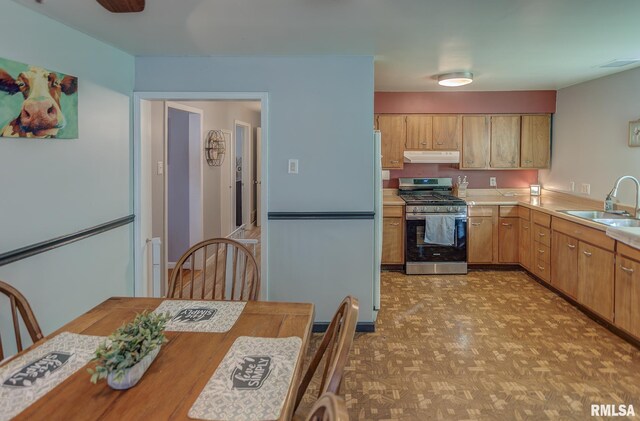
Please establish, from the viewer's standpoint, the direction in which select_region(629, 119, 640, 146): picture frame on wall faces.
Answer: facing the viewer and to the left of the viewer

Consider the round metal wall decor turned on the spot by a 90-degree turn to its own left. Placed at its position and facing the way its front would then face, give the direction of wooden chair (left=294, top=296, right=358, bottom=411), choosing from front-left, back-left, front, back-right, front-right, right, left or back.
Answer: back-right

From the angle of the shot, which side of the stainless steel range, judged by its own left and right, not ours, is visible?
front

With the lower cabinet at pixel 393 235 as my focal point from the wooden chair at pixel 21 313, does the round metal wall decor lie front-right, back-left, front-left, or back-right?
front-left

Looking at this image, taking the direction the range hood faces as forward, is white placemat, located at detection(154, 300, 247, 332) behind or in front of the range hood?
in front

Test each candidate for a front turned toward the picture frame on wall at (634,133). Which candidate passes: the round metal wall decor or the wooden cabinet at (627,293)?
the round metal wall decor

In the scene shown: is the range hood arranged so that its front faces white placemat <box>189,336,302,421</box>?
yes

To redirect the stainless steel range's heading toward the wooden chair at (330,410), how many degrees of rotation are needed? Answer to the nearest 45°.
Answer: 0° — it already faces it

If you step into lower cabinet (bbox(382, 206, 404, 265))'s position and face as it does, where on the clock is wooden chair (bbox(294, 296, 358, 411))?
The wooden chair is roughly at 12 o'clock from the lower cabinet.

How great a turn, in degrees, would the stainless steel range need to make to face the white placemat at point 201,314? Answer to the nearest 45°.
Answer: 0° — it already faces it

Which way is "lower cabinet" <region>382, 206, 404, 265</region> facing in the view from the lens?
facing the viewer

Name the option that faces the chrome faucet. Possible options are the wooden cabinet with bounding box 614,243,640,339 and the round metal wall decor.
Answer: the round metal wall decor

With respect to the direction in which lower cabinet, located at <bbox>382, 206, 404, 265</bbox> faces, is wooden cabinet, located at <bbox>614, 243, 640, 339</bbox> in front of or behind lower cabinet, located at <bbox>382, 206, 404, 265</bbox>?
in front

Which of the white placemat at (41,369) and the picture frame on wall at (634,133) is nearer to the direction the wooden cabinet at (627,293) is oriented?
the white placemat

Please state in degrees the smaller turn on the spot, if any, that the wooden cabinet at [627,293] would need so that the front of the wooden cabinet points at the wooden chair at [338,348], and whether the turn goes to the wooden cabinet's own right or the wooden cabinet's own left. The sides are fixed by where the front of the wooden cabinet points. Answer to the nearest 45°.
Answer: approximately 45° to the wooden cabinet's own left
